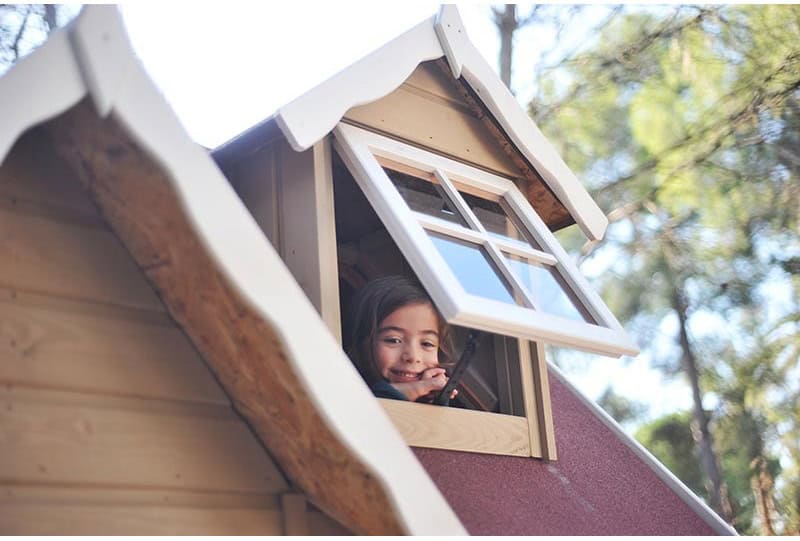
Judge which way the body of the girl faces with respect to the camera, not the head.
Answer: toward the camera

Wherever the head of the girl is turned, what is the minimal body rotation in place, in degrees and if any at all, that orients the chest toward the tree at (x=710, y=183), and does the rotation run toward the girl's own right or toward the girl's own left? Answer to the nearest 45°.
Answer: approximately 135° to the girl's own left
